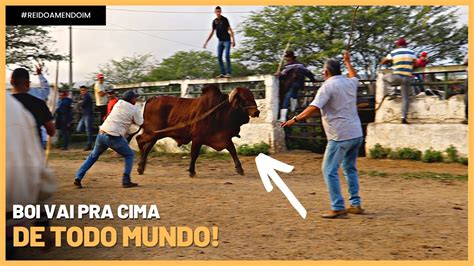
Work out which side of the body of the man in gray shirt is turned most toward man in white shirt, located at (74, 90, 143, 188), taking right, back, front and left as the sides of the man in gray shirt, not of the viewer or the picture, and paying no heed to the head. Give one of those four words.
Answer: front

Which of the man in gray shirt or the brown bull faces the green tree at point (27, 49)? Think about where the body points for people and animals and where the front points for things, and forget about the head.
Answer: the man in gray shirt

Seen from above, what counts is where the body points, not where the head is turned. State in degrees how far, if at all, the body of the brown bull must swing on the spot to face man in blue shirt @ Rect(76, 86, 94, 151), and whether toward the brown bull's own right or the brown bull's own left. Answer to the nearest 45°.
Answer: approximately 135° to the brown bull's own left

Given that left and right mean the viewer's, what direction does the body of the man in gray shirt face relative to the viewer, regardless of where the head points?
facing away from the viewer and to the left of the viewer

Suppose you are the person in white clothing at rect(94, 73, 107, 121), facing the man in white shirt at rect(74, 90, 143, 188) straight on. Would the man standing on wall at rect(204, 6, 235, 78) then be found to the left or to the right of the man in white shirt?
left

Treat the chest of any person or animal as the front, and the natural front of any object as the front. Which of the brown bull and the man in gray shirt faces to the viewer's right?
the brown bull

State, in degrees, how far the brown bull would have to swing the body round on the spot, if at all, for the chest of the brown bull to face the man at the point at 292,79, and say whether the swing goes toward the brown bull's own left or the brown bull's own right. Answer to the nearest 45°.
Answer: approximately 45° to the brown bull's own left

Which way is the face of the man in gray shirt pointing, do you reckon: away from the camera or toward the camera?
away from the camera

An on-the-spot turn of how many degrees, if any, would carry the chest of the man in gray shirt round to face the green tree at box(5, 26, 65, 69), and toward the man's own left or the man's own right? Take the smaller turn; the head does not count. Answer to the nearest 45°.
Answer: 0° — they already face it

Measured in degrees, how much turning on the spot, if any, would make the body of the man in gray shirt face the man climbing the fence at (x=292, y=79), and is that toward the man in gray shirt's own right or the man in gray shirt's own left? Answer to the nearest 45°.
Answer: approximately 45° to the man in gray shirt's own right

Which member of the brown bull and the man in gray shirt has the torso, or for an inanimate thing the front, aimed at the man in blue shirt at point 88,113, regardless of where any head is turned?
the man in gray shirt

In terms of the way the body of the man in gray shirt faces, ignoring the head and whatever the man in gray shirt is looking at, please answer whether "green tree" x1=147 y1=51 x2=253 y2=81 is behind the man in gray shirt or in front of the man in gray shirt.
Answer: in front

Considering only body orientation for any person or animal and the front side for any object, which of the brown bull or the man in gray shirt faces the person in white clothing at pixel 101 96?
the man in gray shirt

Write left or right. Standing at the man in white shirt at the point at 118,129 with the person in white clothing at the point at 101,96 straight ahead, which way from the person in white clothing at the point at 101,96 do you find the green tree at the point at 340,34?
right

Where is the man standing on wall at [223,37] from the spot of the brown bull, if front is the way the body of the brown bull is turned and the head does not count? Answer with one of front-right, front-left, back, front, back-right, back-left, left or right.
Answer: left

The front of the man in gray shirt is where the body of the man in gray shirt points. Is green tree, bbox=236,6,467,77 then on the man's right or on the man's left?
on the man's right

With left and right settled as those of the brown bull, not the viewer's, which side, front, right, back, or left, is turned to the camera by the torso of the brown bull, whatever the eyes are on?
right

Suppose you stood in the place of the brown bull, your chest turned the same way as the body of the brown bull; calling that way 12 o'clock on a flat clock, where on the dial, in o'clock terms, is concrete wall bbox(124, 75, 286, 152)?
The concrete wall is roughly at 10 o'clock from the brown bull.

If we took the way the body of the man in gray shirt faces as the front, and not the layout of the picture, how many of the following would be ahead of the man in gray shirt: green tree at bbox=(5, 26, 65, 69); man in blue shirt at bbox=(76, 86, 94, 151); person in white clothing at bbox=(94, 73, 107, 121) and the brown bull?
4

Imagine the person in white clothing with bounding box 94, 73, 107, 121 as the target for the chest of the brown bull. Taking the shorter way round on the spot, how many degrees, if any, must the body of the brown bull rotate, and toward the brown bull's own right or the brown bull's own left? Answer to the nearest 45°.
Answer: approximately 135° to the brown bull's own left

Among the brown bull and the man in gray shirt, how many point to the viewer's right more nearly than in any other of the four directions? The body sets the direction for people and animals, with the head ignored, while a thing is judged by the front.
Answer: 1
